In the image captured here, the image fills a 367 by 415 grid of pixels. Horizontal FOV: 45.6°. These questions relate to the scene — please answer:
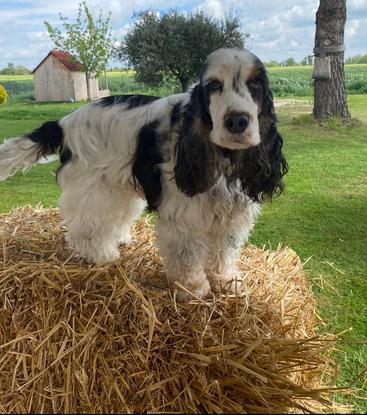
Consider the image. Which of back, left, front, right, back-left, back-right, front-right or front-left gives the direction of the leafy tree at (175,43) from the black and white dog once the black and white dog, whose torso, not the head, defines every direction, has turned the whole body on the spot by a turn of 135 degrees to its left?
front

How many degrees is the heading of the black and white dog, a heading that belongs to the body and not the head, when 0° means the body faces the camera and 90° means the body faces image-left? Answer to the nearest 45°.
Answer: approximately 315°

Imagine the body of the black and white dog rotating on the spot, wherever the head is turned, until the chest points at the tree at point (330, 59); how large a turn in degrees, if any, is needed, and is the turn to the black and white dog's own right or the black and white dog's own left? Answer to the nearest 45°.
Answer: approximately 90° to the black and white dog's own left
